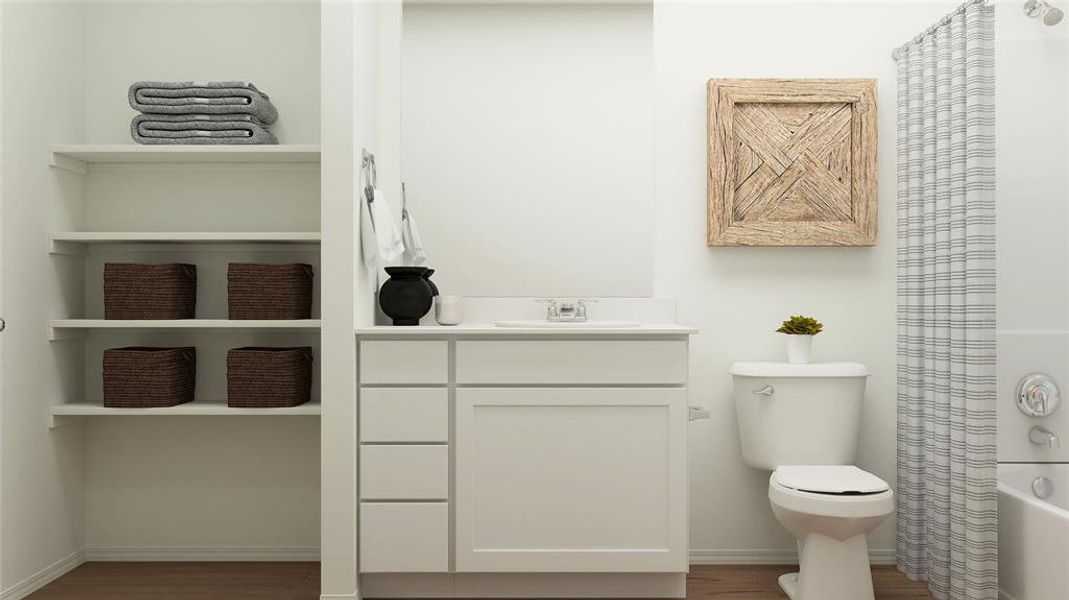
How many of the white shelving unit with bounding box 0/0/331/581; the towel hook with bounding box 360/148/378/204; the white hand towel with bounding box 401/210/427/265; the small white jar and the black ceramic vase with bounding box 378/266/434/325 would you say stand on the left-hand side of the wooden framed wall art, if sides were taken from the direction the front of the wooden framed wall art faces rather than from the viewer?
0

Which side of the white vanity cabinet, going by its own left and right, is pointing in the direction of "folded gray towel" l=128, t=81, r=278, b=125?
right

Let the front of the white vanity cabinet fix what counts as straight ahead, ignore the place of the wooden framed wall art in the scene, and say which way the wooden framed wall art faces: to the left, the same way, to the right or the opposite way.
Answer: the same way

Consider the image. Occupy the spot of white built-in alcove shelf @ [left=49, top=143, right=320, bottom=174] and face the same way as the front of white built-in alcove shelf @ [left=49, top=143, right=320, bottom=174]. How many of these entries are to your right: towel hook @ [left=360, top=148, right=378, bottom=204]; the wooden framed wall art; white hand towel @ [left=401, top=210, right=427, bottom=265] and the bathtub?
0

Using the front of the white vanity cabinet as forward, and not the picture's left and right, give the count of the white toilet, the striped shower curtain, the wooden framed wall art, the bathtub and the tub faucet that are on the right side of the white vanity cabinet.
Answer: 0

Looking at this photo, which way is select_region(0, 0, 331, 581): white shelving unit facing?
toward the camera

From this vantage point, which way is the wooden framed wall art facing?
toward the camera

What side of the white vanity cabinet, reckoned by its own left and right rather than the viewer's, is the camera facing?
front

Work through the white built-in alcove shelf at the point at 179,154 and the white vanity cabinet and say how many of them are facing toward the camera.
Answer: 2

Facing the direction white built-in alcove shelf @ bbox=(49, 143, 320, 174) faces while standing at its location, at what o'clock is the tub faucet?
The tub faucet is roughly at 10 o'clock from the white built-in alcove shelf.

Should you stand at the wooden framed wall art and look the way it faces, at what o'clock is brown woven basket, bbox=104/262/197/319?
The brown woven basket is roughly at 2 o'clock from the wooden framed wall art.

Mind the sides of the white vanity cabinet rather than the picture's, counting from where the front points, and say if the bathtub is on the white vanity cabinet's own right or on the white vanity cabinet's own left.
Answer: on the white vanity cabinet's own left

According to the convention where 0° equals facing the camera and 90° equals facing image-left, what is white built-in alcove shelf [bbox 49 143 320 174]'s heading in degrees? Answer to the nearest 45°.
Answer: approximately 0°

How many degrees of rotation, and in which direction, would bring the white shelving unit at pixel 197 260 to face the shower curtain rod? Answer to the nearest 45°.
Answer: approximately 45° to its left

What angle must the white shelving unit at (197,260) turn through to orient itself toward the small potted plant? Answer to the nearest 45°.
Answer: approximately 45° to its left
